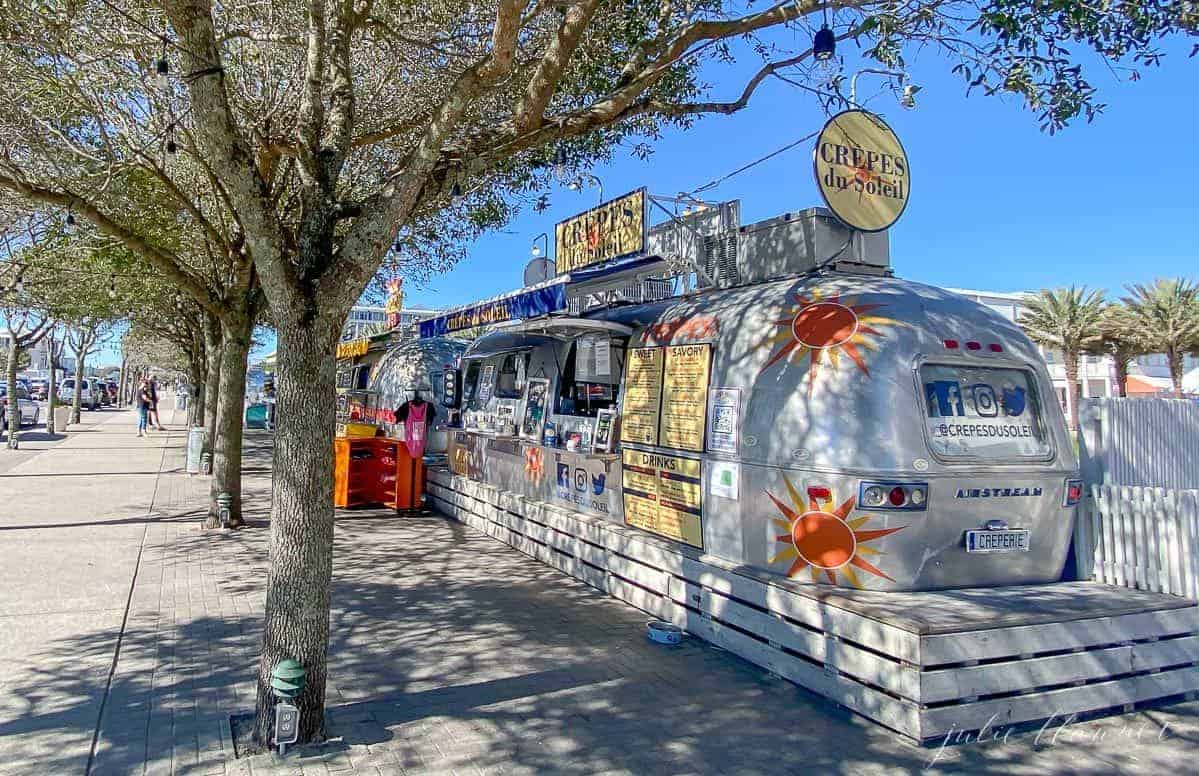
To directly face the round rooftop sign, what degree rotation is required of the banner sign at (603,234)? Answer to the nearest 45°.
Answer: approximately 90° to its left

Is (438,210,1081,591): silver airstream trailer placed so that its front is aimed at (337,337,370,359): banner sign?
yes

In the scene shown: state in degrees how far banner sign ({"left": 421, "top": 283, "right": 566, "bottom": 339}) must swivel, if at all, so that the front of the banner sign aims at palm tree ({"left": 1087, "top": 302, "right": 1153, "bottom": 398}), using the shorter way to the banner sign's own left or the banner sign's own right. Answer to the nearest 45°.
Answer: approximately 180°

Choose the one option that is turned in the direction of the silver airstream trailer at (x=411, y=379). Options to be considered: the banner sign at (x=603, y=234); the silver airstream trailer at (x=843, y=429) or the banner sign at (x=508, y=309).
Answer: the silver airstream trailer at (x=843, y=429)

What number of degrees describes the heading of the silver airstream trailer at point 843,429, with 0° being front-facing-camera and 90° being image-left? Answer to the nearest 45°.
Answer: approximately 135°

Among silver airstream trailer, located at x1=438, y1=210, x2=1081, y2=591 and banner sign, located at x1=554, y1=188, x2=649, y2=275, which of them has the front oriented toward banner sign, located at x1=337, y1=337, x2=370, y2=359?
the silver airstream trailer

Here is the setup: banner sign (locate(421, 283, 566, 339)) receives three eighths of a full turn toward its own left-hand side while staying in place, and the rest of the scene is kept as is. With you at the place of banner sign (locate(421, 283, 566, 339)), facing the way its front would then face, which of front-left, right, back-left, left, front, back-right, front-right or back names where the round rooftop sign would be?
front-right

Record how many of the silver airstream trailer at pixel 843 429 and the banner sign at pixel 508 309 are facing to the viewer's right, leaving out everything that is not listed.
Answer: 0

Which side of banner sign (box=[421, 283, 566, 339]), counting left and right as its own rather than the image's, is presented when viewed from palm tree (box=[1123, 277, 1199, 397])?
back

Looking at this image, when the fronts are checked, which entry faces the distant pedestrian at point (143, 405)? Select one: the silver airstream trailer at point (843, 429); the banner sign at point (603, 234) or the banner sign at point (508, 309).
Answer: the silver airstream trailer

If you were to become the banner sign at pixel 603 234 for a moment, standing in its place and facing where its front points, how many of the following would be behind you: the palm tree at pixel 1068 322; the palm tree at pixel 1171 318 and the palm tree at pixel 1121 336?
3

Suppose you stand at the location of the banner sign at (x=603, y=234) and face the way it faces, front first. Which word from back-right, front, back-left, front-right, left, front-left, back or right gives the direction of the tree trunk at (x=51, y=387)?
right

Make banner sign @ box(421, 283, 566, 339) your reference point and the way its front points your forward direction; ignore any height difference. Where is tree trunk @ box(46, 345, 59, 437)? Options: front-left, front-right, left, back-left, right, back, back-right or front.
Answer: right
